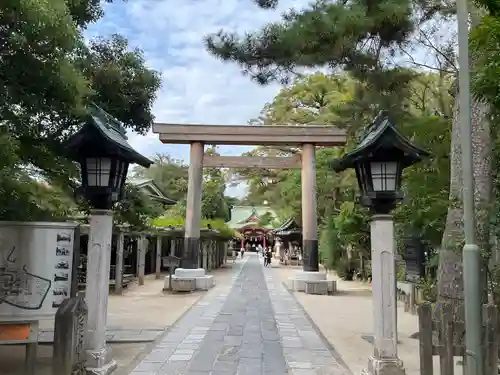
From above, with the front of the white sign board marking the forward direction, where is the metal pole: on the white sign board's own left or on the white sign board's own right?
on the white sign board's own left

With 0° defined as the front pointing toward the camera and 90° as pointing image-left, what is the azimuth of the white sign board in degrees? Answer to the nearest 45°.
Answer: approximately 0°

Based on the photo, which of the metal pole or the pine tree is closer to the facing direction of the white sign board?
the metal pole

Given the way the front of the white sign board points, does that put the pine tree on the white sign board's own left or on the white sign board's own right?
on the white sign board's own left

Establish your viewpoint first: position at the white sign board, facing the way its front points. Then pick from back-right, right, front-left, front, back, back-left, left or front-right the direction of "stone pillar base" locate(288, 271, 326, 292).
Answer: back-left

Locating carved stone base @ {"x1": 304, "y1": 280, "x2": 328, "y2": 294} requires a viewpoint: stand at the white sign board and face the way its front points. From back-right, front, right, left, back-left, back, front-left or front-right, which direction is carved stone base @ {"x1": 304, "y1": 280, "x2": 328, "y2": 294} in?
back-left

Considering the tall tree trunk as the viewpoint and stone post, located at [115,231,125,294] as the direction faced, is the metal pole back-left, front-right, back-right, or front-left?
back-left

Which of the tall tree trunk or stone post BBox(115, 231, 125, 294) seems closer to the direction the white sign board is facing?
the tall tree trunk
